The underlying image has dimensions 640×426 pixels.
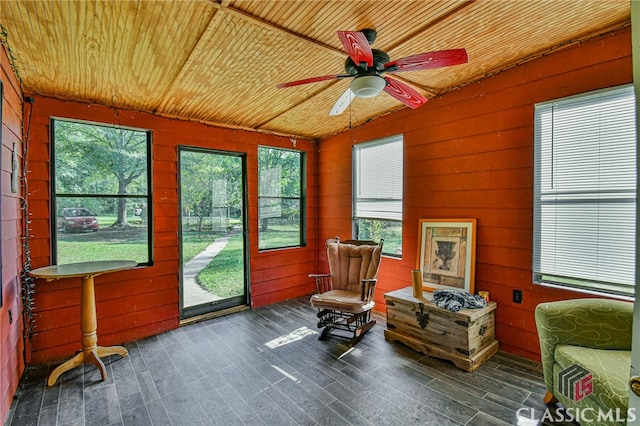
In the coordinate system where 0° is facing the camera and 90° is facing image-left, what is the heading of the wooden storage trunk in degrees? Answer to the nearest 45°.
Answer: approximately 45°

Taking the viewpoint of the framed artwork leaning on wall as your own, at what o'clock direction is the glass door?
The glass door is roughly at 1 o'clock from the framed artwork leaning on wall.
